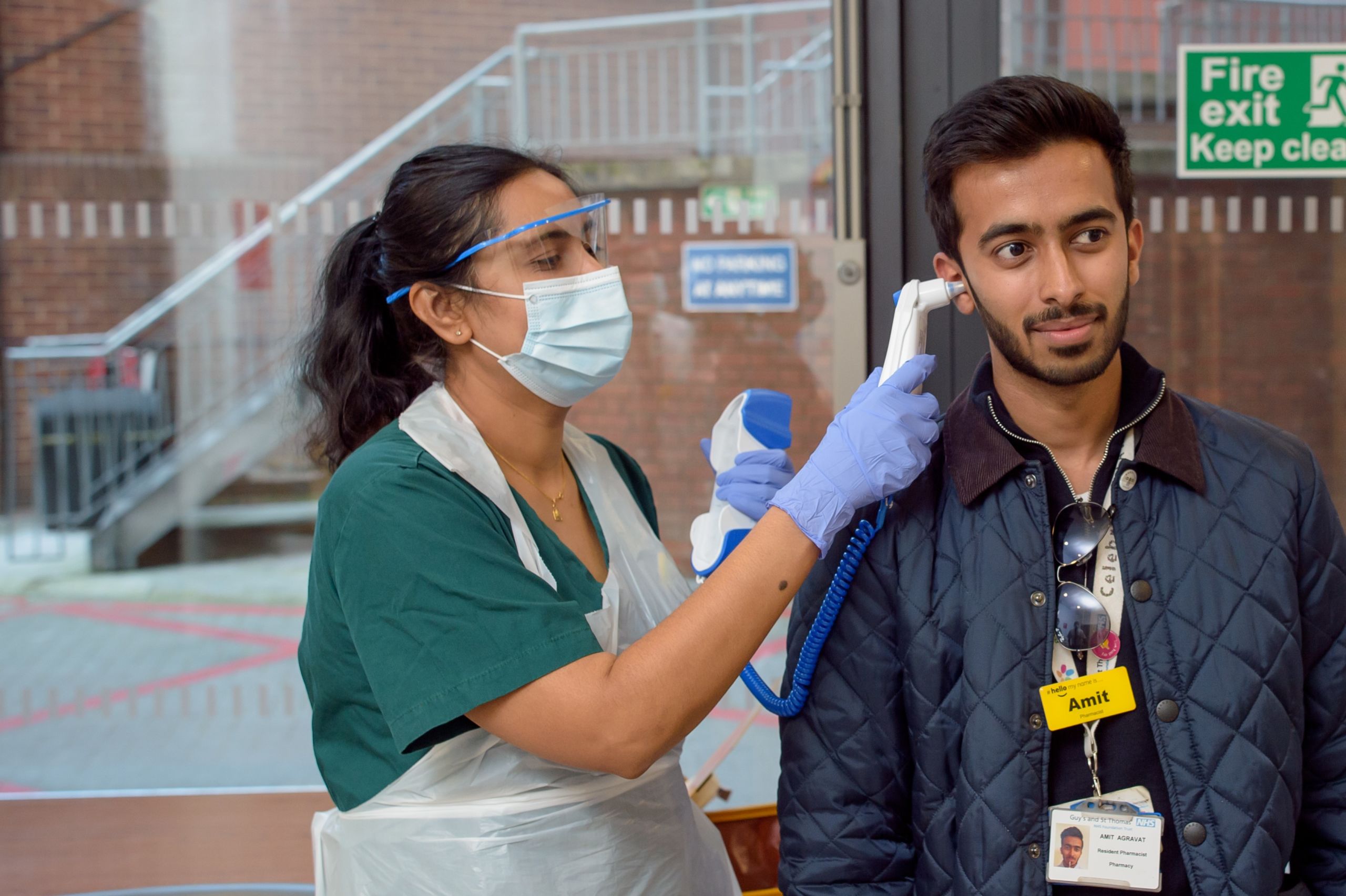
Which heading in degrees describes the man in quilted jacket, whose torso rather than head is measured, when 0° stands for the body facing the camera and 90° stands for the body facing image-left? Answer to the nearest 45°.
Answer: approximately 0°

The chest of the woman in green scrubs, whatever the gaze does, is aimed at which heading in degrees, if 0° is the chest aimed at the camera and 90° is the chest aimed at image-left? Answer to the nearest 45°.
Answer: approximately 315°

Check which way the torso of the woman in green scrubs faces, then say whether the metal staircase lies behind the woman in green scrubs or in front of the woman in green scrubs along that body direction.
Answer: behind

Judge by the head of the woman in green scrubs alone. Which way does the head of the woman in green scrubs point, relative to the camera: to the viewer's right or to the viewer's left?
to the viewer's right

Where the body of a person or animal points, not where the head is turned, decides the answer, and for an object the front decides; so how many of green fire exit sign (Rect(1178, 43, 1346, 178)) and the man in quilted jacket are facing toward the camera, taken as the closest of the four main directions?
2

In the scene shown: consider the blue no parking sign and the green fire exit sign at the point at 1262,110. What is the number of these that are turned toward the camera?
2
